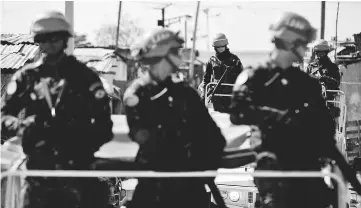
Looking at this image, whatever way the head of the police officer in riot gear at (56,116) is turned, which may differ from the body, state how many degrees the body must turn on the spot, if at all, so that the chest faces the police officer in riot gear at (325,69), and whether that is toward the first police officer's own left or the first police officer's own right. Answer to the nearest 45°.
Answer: approximately 135° to the first police officer's own left

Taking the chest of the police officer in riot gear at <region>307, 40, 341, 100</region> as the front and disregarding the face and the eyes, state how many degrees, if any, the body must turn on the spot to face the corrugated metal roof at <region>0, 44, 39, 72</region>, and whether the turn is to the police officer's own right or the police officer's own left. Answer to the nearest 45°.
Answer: approximately 90° to the police officer's own right

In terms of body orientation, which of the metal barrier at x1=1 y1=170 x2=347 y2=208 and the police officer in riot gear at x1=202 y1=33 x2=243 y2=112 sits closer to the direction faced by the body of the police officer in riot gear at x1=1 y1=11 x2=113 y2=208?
the metal barrier

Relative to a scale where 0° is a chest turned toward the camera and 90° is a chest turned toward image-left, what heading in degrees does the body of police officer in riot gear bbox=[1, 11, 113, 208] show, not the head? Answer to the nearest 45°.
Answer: approximately 0°

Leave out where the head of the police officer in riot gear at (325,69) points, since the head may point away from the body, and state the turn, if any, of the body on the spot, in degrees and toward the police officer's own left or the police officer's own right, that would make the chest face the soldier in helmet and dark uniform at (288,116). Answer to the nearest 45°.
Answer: approximately 45° to the police officer's own left

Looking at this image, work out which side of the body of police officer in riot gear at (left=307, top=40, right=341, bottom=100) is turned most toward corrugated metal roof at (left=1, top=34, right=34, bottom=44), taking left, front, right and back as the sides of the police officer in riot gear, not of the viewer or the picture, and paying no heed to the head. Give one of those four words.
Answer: right

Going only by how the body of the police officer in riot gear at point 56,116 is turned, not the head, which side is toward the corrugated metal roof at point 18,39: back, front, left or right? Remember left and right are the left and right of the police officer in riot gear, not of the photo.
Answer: back

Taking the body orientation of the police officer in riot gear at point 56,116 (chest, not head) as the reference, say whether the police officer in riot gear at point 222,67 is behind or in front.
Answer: behind
